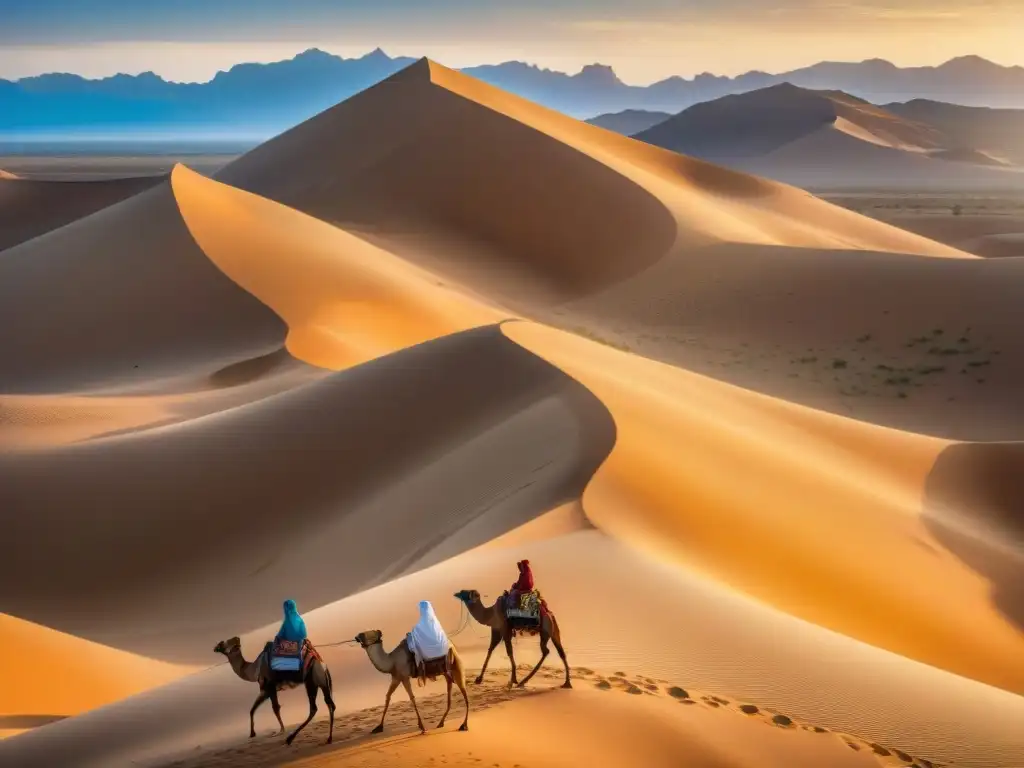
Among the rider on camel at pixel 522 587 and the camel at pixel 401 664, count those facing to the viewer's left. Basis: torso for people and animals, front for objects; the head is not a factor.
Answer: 2

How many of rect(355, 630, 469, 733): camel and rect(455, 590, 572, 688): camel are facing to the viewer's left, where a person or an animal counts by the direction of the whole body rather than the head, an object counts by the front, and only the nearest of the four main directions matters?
2

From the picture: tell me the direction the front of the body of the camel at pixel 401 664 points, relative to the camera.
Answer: to the viewer's left

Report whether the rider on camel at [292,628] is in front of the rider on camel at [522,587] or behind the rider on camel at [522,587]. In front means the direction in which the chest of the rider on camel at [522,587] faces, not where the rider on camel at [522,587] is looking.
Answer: in front

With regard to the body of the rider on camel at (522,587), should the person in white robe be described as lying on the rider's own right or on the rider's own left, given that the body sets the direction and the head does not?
on the rider's own left

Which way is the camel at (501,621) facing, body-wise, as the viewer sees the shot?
to the viewer's left

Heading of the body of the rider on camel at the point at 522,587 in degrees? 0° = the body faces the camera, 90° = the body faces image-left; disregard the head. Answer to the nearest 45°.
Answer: approximately 90°
